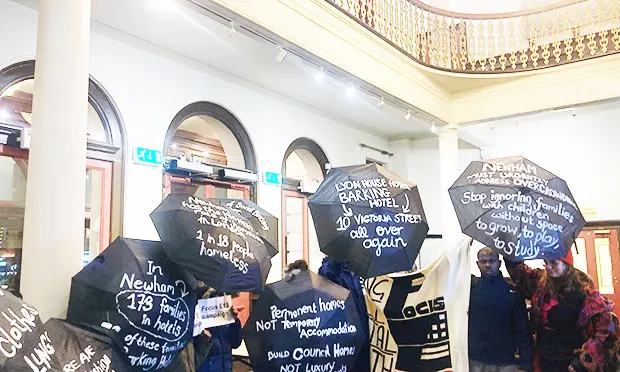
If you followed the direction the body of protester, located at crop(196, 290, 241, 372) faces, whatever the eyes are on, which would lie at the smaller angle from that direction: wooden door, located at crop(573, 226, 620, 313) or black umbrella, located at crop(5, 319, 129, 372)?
the black umbrella

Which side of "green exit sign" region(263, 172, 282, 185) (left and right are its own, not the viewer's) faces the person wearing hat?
front

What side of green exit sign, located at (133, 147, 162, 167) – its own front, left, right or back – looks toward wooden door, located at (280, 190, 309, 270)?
left

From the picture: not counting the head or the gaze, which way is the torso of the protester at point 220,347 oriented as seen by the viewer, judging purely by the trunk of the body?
toward the camera

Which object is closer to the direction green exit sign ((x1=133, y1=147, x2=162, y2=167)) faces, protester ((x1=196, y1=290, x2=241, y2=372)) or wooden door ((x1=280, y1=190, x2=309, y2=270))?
the protester

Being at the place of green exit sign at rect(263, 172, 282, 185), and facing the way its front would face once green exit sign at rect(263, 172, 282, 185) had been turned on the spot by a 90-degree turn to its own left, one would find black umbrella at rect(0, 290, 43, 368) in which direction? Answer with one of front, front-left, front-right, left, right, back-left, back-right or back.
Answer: back-right

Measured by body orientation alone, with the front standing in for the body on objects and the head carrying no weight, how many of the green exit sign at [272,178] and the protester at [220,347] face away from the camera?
0

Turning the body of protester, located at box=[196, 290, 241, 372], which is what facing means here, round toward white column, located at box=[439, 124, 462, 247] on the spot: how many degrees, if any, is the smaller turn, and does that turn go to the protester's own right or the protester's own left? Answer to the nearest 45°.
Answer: approximately 135° to the protester's own left

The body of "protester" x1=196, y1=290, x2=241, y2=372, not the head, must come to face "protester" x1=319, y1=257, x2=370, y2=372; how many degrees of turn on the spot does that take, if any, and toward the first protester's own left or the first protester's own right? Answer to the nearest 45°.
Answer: approximately 90° to the first protester's own left

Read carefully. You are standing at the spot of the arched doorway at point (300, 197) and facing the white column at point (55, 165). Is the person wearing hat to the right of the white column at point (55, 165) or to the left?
left

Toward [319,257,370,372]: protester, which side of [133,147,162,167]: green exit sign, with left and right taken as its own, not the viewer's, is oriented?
front

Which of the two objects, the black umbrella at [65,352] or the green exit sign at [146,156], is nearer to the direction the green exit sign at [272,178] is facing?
the black umbrella

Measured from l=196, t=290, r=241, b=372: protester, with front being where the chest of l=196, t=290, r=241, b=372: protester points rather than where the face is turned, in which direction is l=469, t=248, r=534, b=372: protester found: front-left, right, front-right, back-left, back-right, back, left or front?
left

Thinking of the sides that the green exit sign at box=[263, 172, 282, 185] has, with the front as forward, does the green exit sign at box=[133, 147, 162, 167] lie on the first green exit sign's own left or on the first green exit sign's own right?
on the first green exit sign's own right
